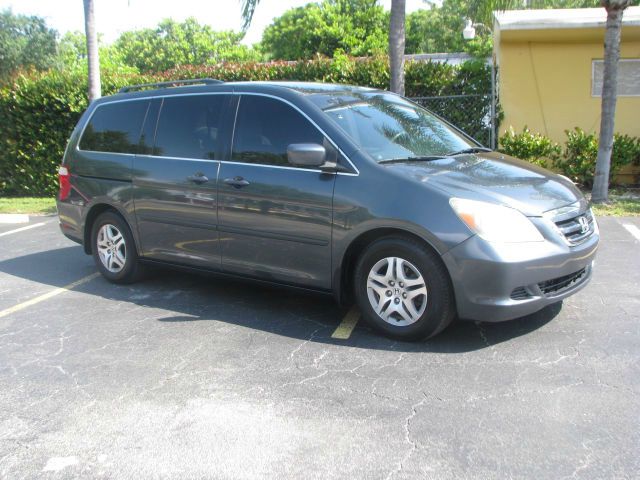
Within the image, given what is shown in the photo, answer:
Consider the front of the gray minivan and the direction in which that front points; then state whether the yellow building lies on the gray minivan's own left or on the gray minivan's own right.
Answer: on the gray minivan's own left

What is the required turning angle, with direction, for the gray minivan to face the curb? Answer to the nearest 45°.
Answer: approximately 180°

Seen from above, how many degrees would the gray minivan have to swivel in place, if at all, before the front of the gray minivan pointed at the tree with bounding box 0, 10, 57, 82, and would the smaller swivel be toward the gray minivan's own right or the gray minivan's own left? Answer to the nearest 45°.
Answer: approximately 180°

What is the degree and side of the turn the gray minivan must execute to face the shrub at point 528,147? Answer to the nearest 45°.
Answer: approximately 90° to its left

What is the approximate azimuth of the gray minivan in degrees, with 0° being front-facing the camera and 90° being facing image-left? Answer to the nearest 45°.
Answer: approximately 315°

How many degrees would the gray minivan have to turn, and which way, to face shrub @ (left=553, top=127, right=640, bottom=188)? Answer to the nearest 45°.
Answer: approximately 90° to its left

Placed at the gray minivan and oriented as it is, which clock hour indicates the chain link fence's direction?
The chain link fence is roughly at 8 o'clock from the gray minivan.
